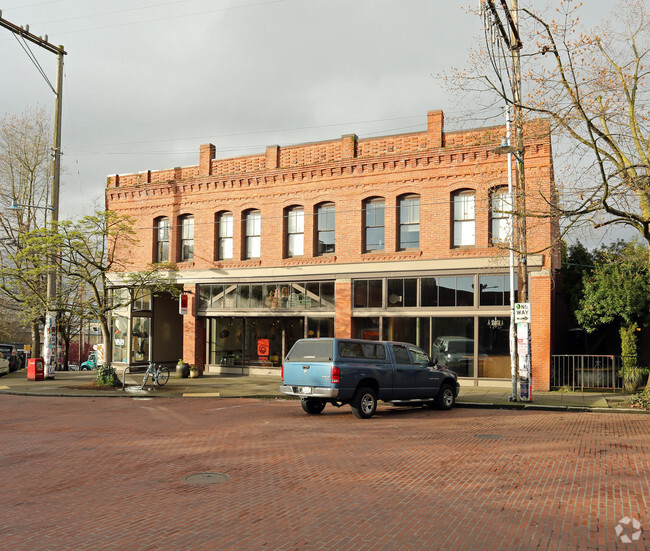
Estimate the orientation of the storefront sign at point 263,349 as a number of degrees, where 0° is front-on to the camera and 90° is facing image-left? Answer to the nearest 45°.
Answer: approximately 0°

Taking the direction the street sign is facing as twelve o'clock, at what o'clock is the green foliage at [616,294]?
The green foliage is roughly at 7 o'clock from the street sign.

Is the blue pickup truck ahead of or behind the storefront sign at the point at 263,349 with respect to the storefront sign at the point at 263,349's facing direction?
ahead

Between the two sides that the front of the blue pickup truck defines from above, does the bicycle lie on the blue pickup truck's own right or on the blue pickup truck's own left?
on the blue pickup truck's own left

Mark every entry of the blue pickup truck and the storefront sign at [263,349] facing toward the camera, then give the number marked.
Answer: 1

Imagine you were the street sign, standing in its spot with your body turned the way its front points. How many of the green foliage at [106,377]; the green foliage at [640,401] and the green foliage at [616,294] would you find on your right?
1

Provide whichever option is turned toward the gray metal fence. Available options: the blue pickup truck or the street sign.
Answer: the blue pickup truck

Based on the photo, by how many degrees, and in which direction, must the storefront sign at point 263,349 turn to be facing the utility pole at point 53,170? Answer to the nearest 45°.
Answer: approximately 90° to its right

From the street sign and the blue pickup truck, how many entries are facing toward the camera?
1

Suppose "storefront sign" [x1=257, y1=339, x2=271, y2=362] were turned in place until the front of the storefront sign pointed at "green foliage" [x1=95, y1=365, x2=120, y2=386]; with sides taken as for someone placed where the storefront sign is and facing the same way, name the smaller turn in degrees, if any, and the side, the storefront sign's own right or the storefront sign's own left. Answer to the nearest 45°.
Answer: approximately 45° to the storefront sign's own right

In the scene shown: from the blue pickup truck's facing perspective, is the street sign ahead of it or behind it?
ahead
